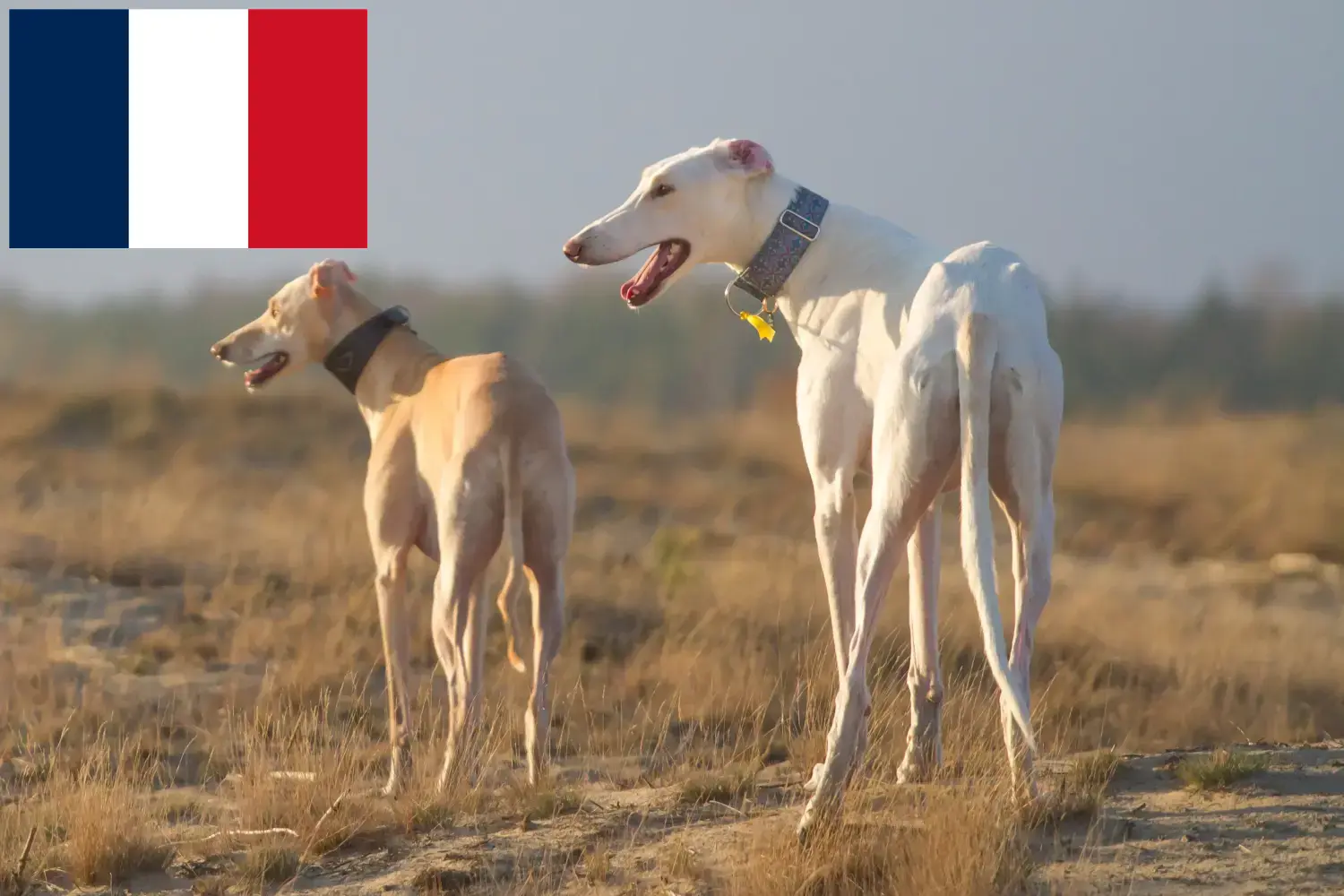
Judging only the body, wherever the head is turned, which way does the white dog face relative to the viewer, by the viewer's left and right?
facing away from the viewer and to the left of the viewer

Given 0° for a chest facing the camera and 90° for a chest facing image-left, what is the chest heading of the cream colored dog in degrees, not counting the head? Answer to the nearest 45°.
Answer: approximately 135°

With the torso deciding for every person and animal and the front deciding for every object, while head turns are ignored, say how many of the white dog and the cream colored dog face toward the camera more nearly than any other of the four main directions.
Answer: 0

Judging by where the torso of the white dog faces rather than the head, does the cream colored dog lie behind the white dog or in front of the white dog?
in front
